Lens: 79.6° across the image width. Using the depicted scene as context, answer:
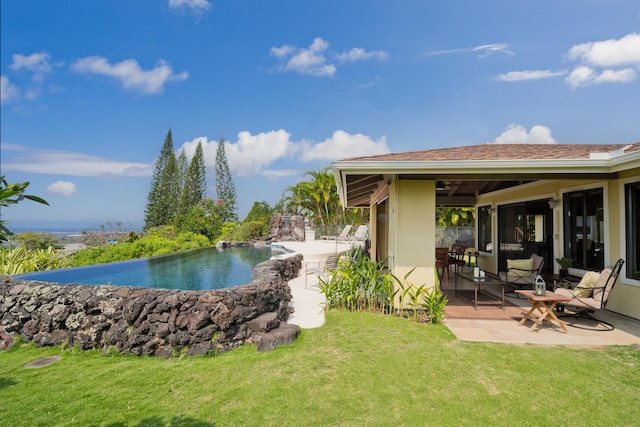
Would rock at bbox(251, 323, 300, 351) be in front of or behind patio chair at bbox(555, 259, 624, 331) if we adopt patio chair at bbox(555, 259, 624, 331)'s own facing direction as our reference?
in front

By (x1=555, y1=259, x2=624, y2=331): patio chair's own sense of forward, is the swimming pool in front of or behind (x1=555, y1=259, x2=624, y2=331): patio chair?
in front

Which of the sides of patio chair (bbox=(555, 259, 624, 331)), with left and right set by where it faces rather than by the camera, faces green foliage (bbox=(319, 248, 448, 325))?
front

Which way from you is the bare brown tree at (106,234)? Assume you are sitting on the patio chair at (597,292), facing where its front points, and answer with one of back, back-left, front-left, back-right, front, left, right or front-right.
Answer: front

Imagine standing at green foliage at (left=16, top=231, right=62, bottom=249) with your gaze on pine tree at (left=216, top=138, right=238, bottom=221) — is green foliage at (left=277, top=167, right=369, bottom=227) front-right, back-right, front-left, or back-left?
front-right

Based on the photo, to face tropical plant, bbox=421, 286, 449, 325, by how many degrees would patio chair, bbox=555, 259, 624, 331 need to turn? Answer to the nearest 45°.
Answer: approximately 45° to its left

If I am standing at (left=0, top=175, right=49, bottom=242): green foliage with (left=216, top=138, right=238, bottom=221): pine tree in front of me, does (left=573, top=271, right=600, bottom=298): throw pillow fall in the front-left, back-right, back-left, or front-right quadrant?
front-right

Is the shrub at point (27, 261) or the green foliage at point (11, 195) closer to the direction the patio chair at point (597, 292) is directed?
the shrub

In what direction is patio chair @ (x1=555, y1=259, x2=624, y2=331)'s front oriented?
to the viewer's left

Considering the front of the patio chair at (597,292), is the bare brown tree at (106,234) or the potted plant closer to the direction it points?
the bare brown tree

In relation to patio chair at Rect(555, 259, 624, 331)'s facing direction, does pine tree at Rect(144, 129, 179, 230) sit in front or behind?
in front

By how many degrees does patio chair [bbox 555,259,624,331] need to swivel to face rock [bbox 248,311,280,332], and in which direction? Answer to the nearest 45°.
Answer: approximately 45° to its left

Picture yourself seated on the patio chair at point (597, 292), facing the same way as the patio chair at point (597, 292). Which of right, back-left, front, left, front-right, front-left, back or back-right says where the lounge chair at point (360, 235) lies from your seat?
front-right
